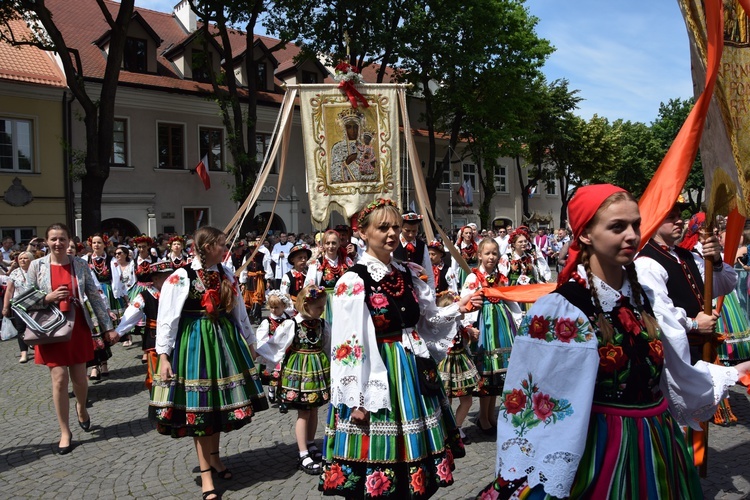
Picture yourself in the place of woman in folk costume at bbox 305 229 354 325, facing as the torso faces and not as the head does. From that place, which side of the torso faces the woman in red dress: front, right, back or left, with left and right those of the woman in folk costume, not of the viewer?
right

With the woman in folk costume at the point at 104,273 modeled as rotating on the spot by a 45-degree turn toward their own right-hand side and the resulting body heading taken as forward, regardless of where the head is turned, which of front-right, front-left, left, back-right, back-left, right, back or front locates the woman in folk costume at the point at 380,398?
front-left

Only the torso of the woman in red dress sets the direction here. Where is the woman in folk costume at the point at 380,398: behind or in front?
in front

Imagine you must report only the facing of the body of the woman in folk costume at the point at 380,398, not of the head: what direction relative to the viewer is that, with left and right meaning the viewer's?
facing the viewer and to the right of the viewer

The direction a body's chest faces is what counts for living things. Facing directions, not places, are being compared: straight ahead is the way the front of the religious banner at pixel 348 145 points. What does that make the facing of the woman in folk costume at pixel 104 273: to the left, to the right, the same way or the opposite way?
the same way

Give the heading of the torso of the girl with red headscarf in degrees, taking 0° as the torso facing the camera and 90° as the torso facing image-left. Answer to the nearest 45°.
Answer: approximately 315°

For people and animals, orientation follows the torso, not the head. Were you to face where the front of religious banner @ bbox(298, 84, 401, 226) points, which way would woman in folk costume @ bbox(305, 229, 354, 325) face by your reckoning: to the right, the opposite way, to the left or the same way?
the same way

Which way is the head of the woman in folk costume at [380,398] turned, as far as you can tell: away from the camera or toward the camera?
toward the camera

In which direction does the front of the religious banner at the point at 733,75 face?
toward the camera

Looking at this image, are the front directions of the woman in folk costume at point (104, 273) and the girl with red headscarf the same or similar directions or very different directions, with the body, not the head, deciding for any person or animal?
same or similar directions

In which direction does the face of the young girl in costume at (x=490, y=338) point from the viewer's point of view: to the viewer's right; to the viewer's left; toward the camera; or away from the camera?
toward the camera

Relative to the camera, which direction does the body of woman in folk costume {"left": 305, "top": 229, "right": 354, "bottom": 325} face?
toward the camera

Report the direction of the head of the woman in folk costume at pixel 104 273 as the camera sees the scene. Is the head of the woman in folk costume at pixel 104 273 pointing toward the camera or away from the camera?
toward the camera

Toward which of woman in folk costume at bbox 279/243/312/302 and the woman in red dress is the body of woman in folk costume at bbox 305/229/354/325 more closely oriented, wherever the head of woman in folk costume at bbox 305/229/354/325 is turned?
the woman in red dress

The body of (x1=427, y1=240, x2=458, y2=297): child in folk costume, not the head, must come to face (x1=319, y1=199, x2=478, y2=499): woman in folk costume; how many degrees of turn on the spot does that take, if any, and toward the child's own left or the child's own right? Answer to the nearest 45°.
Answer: approximately 45° to the child's own left
